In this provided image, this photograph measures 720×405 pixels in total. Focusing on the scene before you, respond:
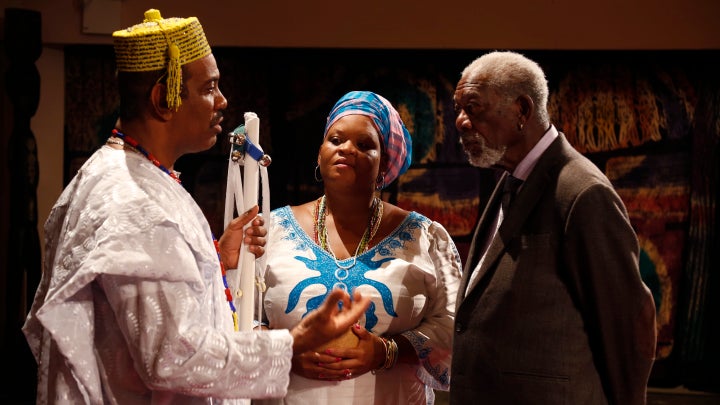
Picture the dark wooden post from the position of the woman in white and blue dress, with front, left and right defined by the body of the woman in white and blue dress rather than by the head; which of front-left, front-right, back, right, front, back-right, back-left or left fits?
back-right

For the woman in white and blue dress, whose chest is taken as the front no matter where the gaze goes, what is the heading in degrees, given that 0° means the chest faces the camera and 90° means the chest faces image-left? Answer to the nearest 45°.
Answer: approximately 0°

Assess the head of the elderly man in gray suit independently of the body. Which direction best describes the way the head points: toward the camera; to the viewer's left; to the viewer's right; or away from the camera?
to the viewer's left
